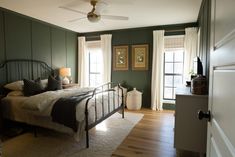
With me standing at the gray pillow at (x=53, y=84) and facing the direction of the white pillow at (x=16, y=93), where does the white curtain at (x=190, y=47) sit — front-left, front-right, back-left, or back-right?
back-left

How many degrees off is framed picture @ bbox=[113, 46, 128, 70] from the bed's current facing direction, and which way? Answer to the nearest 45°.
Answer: approximately 90° to its left

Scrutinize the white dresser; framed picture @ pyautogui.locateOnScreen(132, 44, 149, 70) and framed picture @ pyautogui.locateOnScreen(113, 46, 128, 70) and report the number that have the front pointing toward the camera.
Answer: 2

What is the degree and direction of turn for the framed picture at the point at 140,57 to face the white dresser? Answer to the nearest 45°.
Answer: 0° — it already faces it

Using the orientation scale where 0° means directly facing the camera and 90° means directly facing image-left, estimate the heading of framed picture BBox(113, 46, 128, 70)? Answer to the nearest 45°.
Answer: approximately 0°

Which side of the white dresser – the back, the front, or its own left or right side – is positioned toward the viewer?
left

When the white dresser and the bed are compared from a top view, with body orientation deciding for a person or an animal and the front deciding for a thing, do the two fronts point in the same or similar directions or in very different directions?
very different directions

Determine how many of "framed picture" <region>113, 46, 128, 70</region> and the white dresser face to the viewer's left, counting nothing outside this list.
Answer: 1

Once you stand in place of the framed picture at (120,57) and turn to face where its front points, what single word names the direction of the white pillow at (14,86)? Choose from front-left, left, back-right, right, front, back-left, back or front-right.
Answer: front-right

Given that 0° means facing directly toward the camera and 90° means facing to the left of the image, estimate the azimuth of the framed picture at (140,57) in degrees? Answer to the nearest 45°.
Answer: approximately 0°

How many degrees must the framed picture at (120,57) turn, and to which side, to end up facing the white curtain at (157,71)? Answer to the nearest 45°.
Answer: approximately 45° to its left

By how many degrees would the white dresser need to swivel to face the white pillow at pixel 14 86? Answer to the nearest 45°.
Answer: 0° — it already faces it

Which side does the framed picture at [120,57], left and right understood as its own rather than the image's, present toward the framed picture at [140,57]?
left
